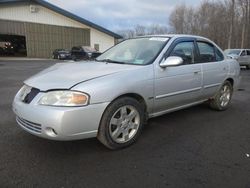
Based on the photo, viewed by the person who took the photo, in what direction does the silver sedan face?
facing the viewer and to the left of the viewer

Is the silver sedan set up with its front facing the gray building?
no

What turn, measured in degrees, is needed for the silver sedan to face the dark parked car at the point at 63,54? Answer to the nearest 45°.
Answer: approximately 135° to its right
